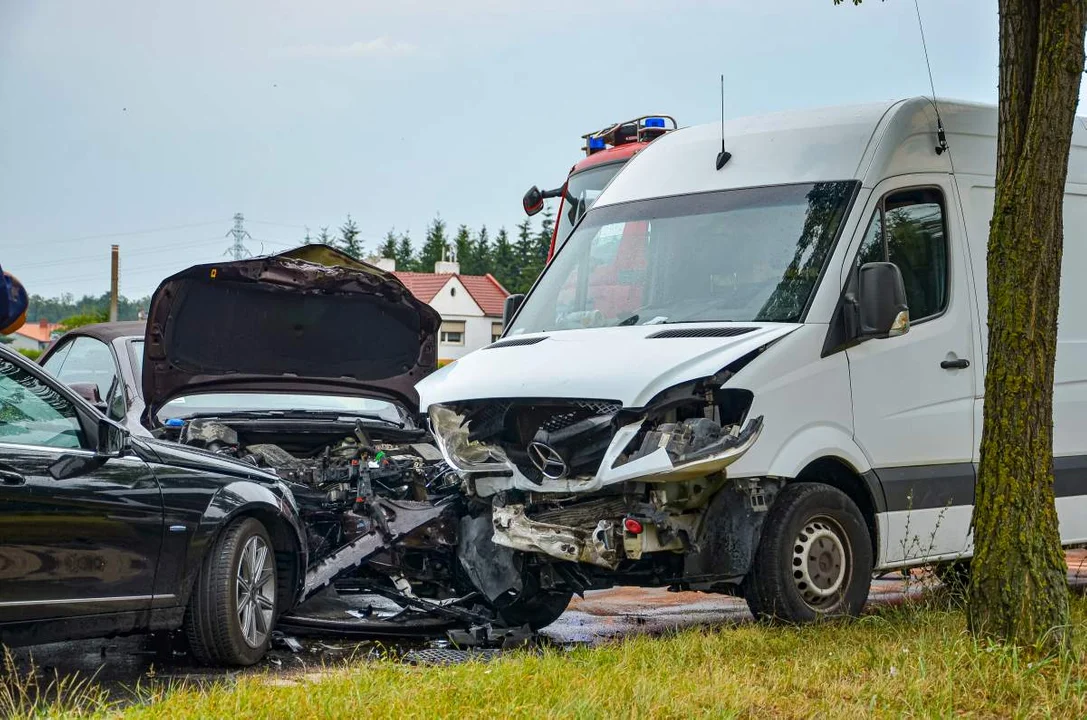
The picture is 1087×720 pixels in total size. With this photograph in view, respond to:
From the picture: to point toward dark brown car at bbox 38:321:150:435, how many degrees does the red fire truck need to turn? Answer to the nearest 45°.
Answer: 0° — it already faces it

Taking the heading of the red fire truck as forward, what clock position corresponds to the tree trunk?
The tree trunk is roughly at 10 o'clock from the red fire truck.

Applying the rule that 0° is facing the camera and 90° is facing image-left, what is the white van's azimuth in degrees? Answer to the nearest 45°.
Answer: approximately 45°

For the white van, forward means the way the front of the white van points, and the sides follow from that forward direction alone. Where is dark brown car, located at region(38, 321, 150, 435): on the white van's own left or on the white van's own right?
on the white van's own right

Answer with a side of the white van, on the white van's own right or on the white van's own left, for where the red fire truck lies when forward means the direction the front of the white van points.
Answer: on the white van's own right

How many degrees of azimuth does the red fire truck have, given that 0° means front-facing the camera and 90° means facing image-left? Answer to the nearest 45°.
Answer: approximately 45°

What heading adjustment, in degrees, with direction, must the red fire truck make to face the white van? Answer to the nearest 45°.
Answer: approximately 45° to its left

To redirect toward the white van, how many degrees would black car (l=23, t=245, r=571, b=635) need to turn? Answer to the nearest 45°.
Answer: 0° — it already faces it

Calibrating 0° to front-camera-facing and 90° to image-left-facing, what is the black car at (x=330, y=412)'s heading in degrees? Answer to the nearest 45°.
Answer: approximately 315°

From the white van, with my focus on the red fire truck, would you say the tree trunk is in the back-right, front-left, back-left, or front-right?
back-right
